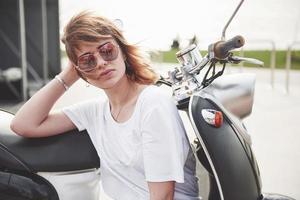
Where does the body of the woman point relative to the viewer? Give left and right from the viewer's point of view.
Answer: facing the viewer and to the left of the viewer

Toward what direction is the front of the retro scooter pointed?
to the viewer's right
